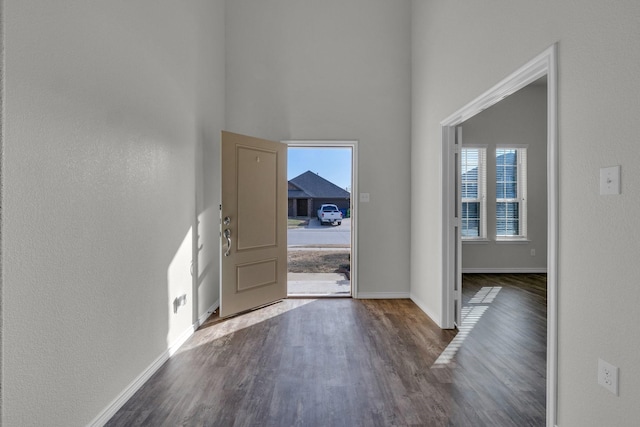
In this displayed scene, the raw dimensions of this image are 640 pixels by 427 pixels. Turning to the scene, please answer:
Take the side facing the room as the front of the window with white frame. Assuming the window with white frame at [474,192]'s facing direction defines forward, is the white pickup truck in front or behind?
behind

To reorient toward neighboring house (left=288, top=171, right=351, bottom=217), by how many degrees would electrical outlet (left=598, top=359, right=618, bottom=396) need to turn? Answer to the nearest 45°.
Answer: approximately 90° to its right

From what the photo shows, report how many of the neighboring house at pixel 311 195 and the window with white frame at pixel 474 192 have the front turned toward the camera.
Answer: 2

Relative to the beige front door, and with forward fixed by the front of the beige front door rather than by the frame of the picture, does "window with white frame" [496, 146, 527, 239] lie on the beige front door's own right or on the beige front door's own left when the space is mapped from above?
on the beige front door's own left

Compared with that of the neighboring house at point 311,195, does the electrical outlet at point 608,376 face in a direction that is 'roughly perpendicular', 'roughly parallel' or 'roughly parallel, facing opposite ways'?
roughly perpendicular

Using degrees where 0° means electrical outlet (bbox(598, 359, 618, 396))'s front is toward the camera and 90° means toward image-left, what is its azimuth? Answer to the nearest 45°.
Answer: approximately 45°

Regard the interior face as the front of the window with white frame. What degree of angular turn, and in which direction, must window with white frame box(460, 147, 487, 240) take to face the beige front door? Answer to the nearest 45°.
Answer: approximately 45° to its right
